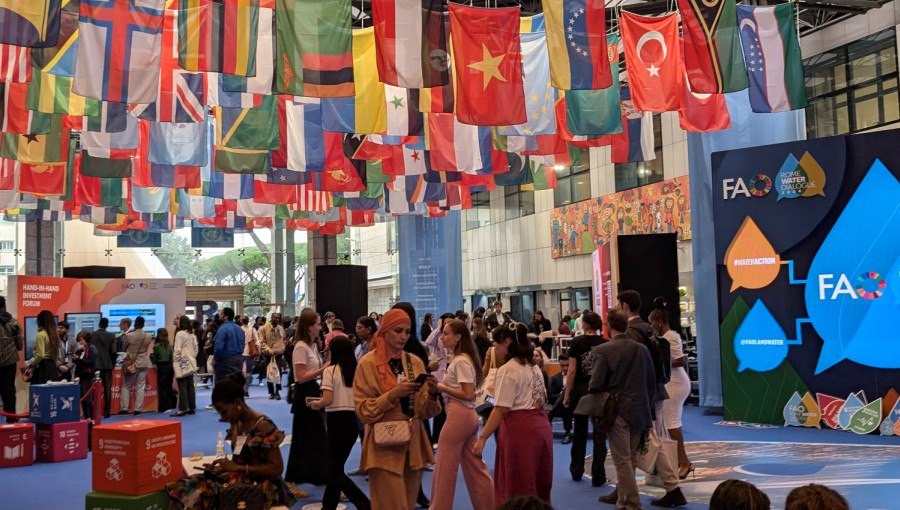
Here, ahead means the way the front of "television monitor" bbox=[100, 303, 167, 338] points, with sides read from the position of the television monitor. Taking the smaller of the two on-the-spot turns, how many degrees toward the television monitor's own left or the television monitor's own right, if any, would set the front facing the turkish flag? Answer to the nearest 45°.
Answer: approximately 45° to the television monitor's own left

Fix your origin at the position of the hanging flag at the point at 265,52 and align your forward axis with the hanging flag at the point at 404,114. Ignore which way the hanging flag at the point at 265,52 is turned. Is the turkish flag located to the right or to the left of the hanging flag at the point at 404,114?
right

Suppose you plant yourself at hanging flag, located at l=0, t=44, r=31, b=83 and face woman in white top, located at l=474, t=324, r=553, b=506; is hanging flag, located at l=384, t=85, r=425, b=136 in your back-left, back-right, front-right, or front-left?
front-left

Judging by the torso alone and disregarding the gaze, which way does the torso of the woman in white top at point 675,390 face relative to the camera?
to the viewer's left

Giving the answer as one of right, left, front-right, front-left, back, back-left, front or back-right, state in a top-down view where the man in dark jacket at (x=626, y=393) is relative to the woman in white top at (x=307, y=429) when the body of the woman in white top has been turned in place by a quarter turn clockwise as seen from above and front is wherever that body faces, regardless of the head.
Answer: front-left

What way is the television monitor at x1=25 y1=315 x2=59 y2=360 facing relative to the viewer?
toward the camera

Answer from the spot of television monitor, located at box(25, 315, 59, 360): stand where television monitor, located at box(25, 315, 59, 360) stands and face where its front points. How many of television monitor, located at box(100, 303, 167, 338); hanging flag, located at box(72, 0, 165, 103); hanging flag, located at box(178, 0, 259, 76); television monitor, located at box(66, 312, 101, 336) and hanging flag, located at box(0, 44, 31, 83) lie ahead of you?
3

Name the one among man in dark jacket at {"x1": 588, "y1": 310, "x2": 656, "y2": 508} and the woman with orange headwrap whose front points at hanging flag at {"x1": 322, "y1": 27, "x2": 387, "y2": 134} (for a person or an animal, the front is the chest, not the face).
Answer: the man in dark jacket

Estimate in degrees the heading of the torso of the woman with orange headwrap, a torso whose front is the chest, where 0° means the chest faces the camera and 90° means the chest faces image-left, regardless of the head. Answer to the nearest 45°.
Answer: approximately 315°

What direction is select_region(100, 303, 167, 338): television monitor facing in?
toward the camera

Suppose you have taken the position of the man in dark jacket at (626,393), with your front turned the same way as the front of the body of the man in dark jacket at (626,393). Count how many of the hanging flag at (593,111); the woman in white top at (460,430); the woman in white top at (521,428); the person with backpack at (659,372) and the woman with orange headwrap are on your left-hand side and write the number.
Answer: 3

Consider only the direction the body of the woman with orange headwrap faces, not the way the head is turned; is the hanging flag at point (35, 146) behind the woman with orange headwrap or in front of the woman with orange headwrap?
behind

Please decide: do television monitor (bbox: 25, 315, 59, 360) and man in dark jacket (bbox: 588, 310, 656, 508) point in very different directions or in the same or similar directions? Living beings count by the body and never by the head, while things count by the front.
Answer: very different directions
